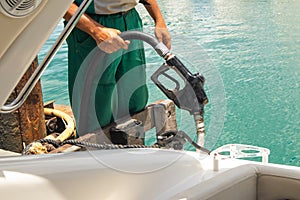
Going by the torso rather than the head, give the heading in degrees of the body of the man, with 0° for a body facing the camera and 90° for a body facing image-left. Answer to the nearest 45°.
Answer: approximately 315°
